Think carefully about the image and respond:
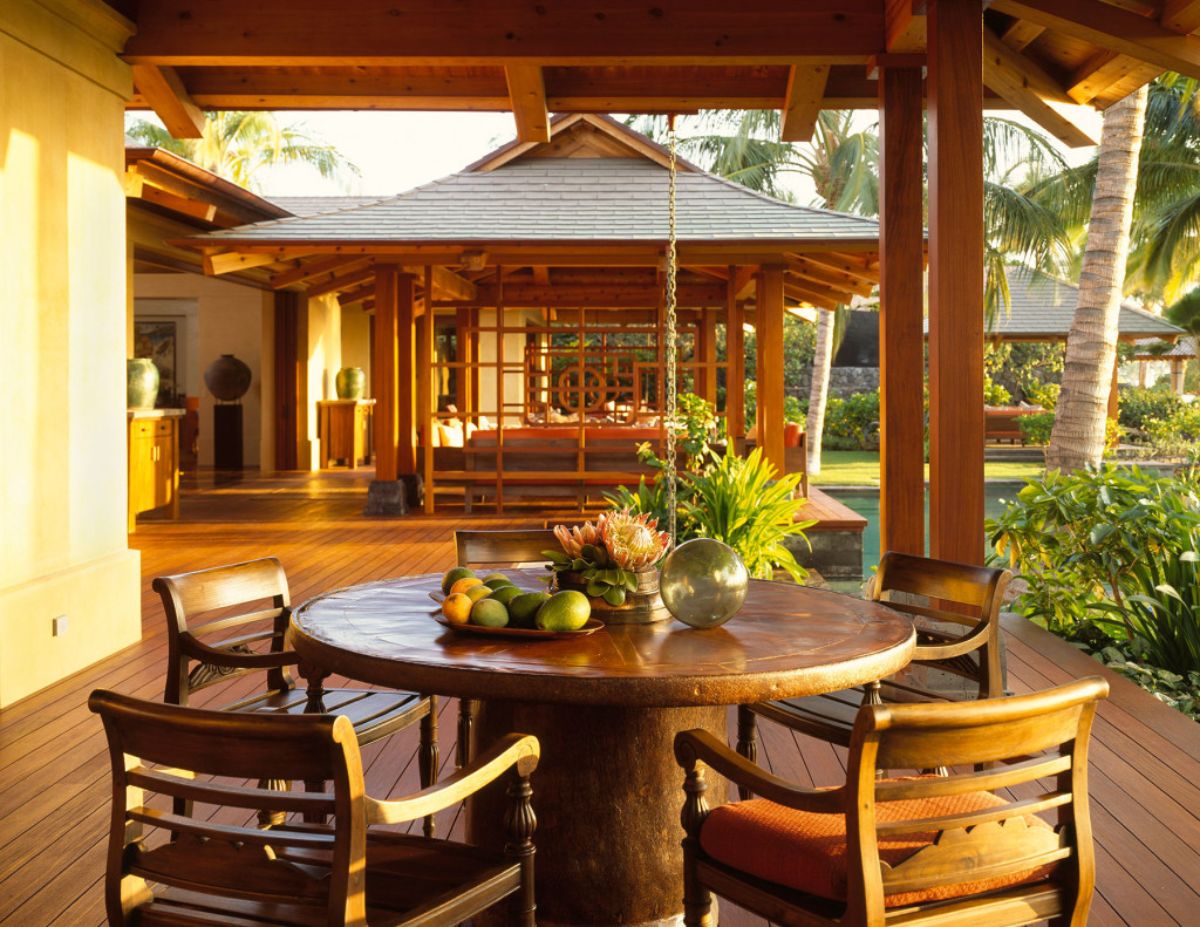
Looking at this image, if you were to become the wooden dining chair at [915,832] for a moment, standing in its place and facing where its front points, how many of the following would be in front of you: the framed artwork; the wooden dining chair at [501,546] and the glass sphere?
3

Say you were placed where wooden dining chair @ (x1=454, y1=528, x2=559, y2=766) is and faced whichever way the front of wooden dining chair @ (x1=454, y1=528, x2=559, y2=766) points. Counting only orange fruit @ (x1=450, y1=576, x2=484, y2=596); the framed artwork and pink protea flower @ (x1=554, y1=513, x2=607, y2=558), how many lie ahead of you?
2

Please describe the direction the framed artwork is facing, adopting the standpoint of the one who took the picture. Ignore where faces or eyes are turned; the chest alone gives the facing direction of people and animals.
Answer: facing the viewer

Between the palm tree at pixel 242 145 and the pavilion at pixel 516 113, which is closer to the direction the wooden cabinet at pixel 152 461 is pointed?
the pavilion

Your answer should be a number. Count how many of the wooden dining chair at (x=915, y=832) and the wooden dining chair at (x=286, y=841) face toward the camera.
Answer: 0

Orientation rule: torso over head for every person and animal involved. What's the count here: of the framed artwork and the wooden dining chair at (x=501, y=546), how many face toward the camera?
2

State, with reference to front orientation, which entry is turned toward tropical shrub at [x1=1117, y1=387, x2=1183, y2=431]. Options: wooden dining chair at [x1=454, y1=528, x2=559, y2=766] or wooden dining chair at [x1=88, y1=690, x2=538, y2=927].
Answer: wooden dining chair at [x1=88, y1=690, x2=538, y2=927]

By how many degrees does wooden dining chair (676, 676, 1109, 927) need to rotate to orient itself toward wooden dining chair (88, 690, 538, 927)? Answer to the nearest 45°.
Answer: approximately 45° to its left

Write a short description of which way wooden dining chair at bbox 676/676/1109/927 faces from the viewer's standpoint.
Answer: facing away from the viewer and to the left of the viewer

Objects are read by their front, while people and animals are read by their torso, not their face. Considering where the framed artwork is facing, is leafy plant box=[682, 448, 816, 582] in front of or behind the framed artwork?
in front

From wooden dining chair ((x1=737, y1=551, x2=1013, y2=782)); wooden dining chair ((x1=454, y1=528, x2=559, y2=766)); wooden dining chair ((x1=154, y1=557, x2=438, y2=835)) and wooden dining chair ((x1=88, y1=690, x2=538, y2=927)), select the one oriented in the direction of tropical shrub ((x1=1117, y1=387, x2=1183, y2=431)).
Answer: wooden dining chair ((x1=88, y1=690, x2=538, y2=927))

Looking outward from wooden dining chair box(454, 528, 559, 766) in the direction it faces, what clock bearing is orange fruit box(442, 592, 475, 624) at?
The orange fruit is roughly at 12 o'clock from the wooden dining chair.

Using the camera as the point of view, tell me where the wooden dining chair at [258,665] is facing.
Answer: facing the viewer and to the right of the viewer

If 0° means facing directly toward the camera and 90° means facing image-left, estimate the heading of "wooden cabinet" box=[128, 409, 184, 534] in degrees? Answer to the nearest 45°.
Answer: approximately 315°

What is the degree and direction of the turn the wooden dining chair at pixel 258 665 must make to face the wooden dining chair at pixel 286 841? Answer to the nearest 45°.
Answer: approximately 45° to its right

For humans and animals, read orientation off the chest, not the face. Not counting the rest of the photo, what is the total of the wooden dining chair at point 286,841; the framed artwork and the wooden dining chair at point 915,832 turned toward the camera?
1

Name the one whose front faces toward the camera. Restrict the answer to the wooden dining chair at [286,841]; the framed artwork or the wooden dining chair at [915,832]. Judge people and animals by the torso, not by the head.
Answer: the framed artwork

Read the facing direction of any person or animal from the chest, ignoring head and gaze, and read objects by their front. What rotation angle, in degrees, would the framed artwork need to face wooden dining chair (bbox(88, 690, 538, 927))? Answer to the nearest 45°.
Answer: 0° — it already faces it

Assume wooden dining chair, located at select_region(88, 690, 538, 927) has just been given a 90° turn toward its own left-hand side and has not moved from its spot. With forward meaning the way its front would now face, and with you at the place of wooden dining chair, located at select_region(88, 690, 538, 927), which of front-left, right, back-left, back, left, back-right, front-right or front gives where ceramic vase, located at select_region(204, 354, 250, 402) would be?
front-right

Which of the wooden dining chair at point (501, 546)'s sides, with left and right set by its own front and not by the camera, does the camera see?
front
